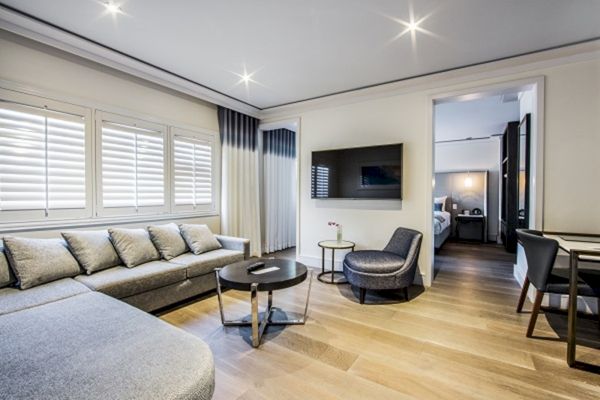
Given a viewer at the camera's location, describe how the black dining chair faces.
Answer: facing to the right of the viewer

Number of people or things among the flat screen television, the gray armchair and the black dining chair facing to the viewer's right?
1

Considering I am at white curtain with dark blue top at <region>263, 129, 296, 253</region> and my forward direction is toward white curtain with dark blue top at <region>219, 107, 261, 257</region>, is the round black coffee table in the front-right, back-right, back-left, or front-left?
front-left

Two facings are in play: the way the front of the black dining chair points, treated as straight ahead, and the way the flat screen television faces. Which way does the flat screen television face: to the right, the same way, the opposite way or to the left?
to the right

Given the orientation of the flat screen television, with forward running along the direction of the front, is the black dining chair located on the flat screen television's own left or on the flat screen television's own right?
on the flat screen television's own left

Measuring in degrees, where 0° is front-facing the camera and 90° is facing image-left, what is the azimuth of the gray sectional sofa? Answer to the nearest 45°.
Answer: approximately 315°

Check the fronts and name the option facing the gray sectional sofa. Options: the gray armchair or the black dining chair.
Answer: the gray armchair

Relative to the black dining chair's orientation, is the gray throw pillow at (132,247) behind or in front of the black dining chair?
behind

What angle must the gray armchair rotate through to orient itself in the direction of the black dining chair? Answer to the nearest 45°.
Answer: approximately 135° to its left

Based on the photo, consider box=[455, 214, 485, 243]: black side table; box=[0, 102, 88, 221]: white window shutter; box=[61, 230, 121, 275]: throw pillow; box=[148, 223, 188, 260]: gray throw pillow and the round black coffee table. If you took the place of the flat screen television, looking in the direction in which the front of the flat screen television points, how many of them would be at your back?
1

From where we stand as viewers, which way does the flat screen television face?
facing the viewer and to the left of the viewer

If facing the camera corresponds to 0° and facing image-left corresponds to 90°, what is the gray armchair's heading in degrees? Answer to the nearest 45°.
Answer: approximately 45°

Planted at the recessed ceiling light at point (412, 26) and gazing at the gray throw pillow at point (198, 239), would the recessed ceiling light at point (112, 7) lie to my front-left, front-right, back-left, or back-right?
front-left

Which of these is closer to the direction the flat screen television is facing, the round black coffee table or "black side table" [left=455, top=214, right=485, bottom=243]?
the round black coffee table

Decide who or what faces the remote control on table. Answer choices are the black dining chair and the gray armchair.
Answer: the gray armchair

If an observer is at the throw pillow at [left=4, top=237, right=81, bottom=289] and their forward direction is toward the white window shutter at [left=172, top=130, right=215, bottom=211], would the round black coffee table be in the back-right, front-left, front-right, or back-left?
front-right

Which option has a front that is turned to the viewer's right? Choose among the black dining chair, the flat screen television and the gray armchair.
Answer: the black dining chair

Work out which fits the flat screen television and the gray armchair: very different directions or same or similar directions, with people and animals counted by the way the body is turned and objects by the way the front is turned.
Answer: same or similar directions

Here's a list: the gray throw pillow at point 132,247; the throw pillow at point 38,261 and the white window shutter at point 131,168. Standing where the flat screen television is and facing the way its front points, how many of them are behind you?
0

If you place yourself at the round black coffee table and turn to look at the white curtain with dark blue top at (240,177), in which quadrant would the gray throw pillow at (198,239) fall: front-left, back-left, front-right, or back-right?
front-left

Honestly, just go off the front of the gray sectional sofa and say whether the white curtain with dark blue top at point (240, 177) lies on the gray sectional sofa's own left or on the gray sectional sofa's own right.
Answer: on the gray sectional sofa's own left
